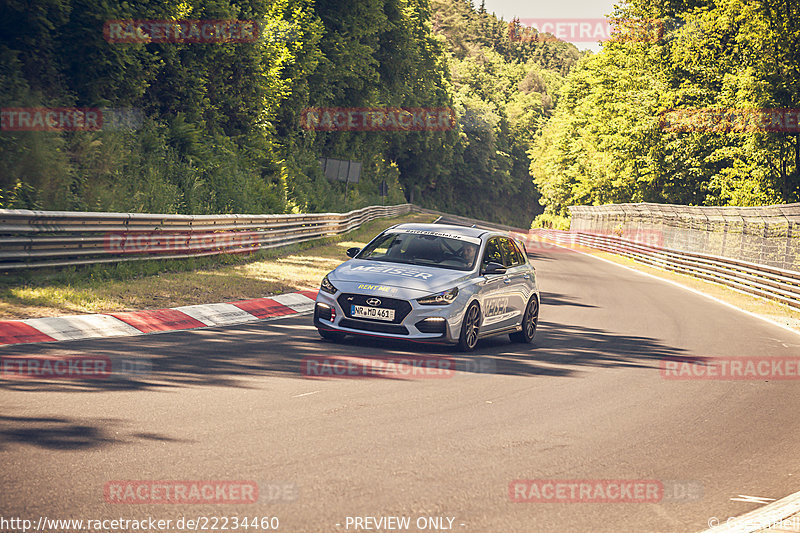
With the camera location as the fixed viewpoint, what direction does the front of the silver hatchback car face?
facing the viewer and to the left of the viewer

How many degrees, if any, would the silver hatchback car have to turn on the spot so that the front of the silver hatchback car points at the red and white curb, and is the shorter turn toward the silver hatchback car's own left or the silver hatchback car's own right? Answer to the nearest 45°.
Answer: approximately 45° to the silver hatchback car's own right

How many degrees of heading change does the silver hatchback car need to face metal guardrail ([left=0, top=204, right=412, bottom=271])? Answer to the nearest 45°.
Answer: approximately 90° to its right

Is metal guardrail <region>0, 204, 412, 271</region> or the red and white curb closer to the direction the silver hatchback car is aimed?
the red and white curb

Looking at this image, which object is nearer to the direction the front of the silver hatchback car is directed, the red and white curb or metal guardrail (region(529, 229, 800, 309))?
the red and white curb

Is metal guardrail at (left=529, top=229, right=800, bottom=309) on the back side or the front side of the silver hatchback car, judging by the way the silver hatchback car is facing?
on the back side
